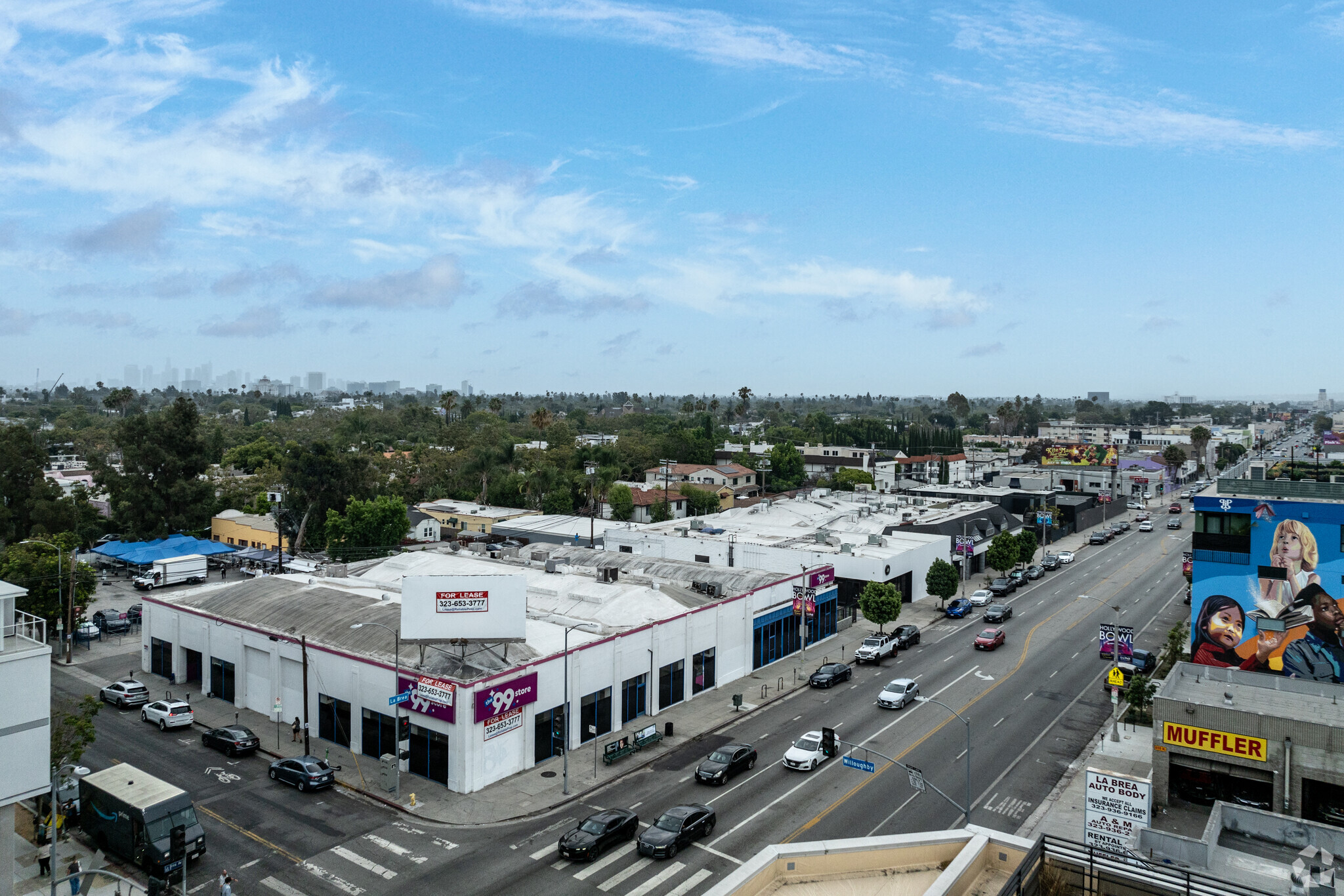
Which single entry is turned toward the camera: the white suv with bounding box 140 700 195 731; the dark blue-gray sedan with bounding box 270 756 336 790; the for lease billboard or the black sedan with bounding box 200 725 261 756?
the for lease billboard

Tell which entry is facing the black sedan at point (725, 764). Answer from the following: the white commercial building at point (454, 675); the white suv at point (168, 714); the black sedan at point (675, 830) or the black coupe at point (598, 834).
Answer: the white commercial building

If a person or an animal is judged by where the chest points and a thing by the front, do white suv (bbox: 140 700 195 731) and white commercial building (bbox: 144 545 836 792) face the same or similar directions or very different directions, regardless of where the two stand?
very different directions

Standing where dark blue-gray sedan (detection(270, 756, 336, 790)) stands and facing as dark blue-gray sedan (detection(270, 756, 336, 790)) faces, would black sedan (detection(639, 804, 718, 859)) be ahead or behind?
behind

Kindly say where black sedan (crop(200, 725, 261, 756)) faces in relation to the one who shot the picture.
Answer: facing away from the viewer and to the left of the viewer

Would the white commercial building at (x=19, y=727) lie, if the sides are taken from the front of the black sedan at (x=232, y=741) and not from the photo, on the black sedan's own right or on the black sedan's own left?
on the black sedan's own left

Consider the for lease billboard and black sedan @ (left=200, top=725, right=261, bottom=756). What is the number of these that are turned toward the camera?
1

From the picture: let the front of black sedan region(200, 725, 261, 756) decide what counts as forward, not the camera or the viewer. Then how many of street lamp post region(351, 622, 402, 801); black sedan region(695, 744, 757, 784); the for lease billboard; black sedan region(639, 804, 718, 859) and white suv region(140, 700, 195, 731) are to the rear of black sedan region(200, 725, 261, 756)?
4

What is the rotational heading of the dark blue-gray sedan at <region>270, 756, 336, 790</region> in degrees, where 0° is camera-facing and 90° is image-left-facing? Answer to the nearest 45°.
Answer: approximately 135°

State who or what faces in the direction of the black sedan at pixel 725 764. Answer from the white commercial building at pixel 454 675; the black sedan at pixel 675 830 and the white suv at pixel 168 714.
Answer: the white commercial building
